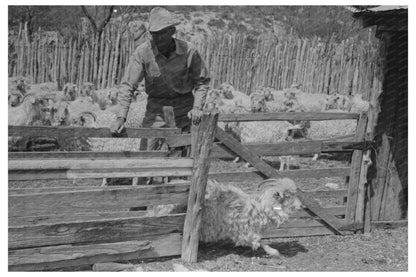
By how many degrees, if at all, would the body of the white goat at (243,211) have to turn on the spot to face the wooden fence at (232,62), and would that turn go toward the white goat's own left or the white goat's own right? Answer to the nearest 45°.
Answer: approximately 90° to the white goat's own left

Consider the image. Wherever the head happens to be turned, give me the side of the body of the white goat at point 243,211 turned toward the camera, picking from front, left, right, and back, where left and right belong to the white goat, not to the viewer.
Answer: right

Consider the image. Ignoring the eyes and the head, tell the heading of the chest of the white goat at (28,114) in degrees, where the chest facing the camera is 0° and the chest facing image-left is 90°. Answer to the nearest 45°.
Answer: approximately 315°

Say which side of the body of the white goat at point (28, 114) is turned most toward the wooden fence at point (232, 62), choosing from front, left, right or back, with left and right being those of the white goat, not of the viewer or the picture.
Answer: left

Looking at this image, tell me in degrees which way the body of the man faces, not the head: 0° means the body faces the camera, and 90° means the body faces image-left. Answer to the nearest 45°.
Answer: approximately 0°

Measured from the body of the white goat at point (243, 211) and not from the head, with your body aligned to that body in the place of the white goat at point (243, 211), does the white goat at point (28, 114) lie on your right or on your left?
on your left

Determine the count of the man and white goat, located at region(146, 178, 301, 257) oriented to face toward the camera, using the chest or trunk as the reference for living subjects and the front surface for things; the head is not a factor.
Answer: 1

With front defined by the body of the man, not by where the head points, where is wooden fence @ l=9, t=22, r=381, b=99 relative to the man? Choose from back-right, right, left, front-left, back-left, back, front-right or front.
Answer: back

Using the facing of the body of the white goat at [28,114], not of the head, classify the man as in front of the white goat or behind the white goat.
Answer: in front
